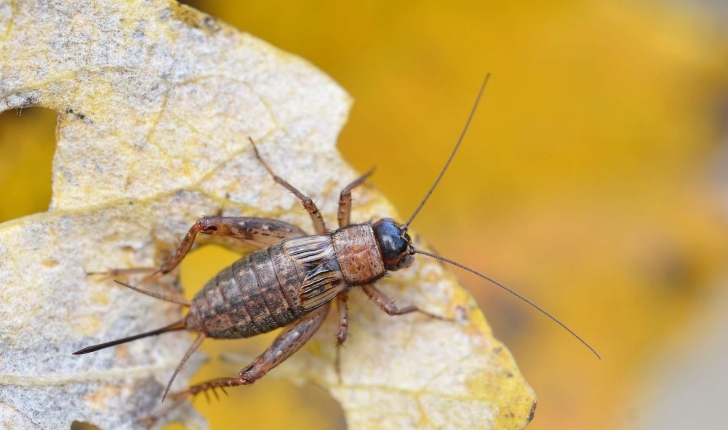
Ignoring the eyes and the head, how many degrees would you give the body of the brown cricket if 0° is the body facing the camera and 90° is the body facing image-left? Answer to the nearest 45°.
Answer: approximately 270°
